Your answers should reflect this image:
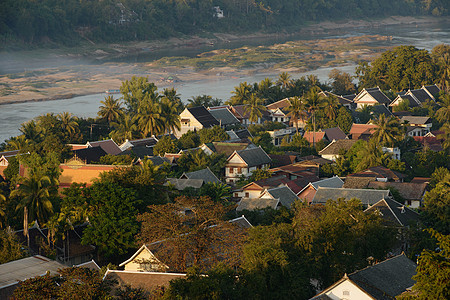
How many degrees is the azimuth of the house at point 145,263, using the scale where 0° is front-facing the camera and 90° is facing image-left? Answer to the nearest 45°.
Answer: approximately 0°

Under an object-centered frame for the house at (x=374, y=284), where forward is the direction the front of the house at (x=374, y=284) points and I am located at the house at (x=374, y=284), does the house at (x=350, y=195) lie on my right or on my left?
on my right

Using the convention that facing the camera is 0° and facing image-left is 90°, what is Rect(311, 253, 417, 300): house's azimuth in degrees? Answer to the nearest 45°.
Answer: approximately 45°

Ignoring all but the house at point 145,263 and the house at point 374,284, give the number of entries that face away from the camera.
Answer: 0

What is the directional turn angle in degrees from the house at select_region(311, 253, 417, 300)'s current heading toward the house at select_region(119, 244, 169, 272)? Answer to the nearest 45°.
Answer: approximately 45° to its right

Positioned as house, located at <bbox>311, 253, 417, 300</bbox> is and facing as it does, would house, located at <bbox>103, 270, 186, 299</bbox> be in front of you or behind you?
in front

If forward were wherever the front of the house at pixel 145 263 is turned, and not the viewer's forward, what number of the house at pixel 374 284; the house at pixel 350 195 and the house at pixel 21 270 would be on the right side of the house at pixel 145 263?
1

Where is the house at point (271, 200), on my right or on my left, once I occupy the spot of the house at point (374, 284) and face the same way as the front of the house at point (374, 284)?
on my right

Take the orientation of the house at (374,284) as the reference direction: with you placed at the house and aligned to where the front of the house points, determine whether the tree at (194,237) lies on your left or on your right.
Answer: on your right

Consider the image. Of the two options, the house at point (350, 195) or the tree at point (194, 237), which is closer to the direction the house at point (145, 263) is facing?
the tree
